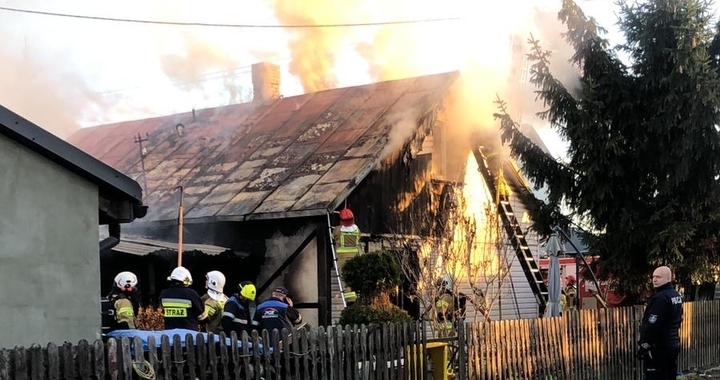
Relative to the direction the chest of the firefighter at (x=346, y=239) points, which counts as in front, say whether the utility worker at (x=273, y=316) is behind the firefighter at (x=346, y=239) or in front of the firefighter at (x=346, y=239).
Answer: behind

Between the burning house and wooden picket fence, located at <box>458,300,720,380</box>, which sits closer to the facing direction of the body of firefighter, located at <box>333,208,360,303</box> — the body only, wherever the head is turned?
the burning house
